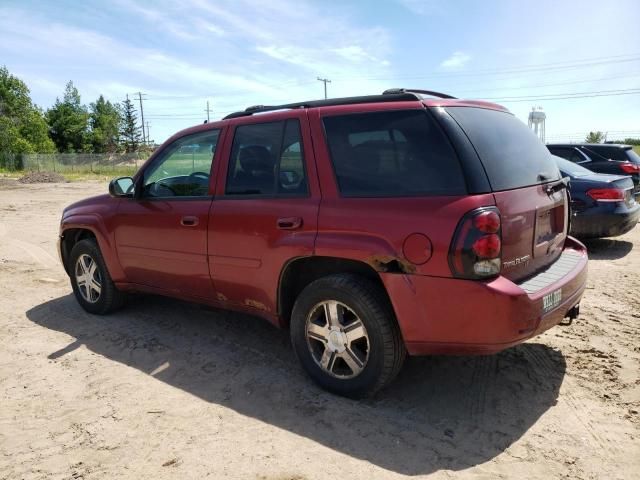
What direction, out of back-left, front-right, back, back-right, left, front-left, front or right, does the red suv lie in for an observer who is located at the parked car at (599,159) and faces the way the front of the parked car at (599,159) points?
back-left

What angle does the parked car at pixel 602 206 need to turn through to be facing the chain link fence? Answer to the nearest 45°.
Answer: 0° — it already faces it

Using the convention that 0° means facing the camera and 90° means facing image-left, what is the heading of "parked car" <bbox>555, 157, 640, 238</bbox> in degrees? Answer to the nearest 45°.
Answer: approximately 135°

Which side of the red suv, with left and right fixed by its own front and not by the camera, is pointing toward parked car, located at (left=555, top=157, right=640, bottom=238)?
right

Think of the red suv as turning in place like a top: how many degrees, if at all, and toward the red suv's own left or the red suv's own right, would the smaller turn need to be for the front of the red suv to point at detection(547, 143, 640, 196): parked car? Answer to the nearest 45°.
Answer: approximately 90° to the red suv's own right

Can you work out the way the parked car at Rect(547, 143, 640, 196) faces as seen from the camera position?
facing away from the viewer and to the left of the viewer

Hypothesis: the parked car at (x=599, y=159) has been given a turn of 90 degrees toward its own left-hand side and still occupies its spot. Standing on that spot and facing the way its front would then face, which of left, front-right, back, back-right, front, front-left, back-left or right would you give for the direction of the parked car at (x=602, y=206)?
front-left

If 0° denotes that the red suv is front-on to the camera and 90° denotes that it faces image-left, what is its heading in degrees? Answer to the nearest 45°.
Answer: approximately 135°

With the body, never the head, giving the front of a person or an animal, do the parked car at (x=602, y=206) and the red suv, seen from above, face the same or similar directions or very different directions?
same or similar directions
